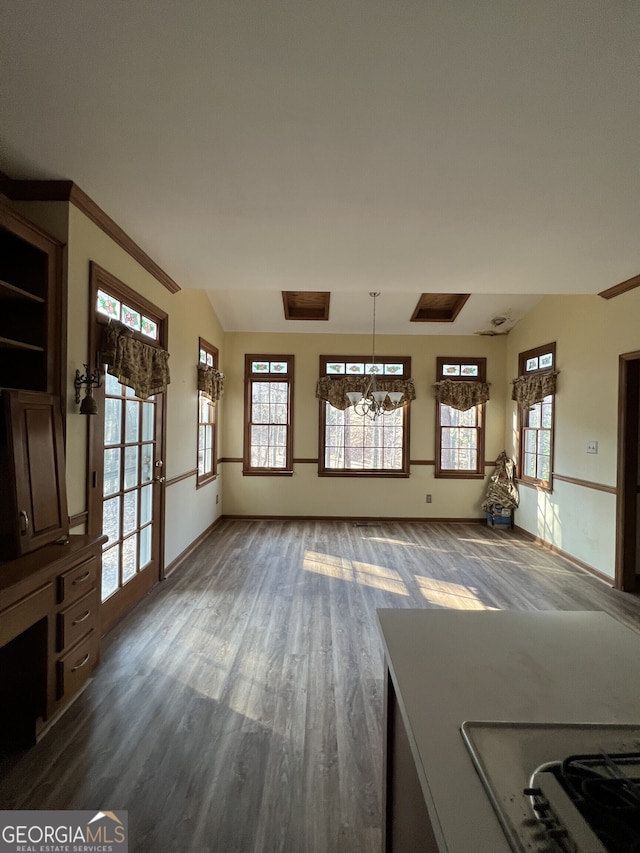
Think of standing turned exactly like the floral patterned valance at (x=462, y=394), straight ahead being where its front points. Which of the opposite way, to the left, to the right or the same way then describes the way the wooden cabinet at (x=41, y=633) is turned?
to the left

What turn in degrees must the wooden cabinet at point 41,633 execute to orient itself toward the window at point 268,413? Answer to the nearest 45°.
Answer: approximately 90° to its left

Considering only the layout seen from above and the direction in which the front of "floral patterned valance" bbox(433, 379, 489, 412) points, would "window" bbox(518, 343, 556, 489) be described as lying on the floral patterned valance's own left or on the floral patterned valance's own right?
on the floral patterned valance's own left

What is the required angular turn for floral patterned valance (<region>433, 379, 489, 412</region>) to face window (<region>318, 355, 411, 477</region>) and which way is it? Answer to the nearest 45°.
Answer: approximately 90° to its right

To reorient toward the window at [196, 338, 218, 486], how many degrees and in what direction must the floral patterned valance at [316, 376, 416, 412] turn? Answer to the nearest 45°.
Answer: approximately 45° to its right

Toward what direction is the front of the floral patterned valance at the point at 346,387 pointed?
toward the camera

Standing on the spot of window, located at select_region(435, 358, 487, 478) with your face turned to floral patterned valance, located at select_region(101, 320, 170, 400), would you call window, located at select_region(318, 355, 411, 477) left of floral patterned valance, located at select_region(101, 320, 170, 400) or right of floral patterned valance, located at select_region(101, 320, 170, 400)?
right

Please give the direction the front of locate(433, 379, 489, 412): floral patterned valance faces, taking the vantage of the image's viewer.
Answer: facing the viewer

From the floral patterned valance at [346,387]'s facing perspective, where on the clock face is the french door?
The french door is roughly at 1 o'clock from the floral patterned valance.

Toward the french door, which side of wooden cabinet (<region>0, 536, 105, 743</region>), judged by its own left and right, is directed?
left

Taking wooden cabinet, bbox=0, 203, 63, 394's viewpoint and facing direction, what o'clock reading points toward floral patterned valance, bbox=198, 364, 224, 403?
The floral patterned valance is roughly at 9 o'clock from the wooden cabinet.

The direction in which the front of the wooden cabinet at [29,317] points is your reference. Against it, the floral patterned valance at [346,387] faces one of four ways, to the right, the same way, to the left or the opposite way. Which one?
to the right

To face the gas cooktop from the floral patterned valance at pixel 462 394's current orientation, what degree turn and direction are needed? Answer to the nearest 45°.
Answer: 0° — it already faces it

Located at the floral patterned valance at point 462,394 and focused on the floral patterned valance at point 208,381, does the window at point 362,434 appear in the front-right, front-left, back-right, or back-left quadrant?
front-right
